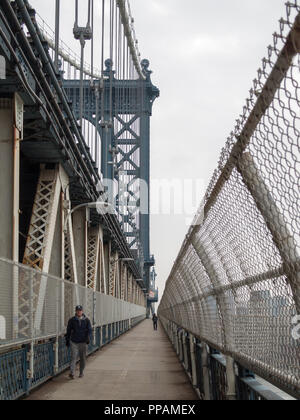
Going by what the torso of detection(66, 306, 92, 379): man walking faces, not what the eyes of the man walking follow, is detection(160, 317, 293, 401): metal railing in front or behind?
in front

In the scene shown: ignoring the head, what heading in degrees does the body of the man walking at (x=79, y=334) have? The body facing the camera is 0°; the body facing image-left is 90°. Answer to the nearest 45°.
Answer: approximately 0°
